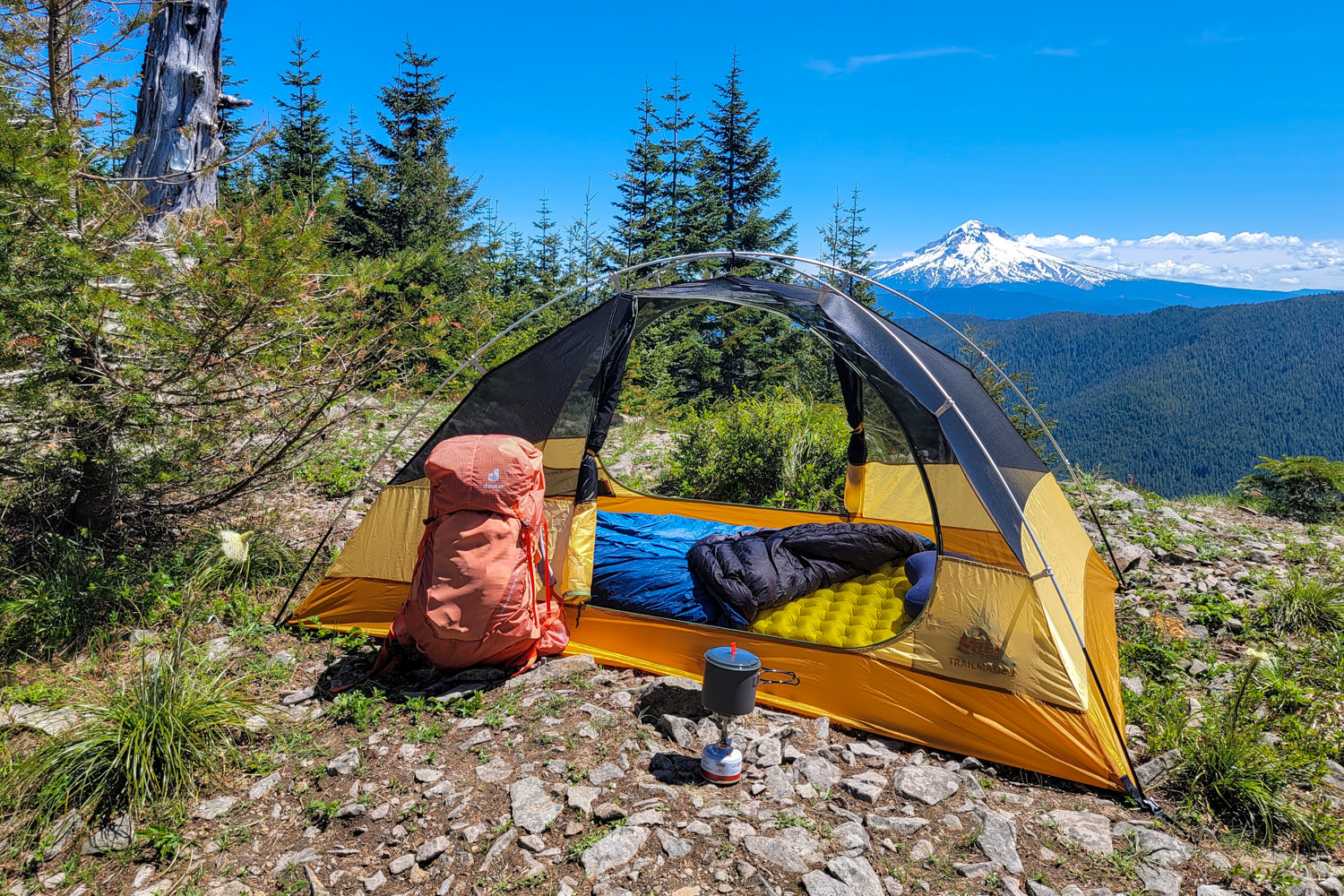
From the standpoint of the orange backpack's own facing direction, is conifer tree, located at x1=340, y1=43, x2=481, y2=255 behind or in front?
behind

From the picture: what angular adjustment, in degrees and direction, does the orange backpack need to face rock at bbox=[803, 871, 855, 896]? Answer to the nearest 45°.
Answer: approximately 45° to its left

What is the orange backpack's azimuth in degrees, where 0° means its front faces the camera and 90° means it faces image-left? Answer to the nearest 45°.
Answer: approximately 0°

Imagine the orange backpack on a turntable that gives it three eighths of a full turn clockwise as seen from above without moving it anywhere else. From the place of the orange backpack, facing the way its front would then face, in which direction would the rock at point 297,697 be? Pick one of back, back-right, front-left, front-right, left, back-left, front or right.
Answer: front-left

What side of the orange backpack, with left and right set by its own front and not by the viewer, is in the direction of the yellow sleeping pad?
left

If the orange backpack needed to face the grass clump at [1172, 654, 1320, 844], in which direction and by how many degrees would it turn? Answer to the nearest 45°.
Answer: approximately 45° to its left

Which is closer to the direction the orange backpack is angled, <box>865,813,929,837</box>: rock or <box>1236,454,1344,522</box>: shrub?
the rock

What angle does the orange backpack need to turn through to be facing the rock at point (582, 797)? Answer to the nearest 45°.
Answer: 0° — it already faces it

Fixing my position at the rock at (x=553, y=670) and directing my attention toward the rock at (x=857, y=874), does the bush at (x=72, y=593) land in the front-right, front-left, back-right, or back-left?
back-right

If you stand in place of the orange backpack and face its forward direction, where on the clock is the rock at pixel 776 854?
The rock is roughly at 11 o'clock from the orange backpack.
